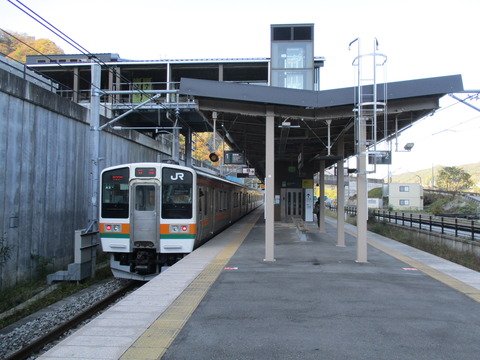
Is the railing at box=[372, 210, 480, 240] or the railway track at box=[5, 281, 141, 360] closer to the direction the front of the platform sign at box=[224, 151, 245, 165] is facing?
the railway track

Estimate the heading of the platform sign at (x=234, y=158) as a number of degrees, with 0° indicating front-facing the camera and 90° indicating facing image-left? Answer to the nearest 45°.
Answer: approximately 0°

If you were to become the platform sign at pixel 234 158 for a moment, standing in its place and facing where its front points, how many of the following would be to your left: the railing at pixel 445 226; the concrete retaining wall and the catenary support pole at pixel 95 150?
1

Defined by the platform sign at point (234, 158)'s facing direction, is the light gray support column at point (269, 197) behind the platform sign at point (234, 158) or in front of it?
in front

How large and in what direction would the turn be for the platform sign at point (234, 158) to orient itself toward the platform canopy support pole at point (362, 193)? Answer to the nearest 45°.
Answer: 0° — it already faces it

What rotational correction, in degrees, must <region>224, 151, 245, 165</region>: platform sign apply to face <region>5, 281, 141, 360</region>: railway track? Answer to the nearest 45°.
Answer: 0° — it already faces it

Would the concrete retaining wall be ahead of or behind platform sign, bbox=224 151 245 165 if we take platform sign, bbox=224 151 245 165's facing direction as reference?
ahead

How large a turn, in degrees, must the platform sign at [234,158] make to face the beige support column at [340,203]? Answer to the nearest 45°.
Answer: approximately 45° to its left
